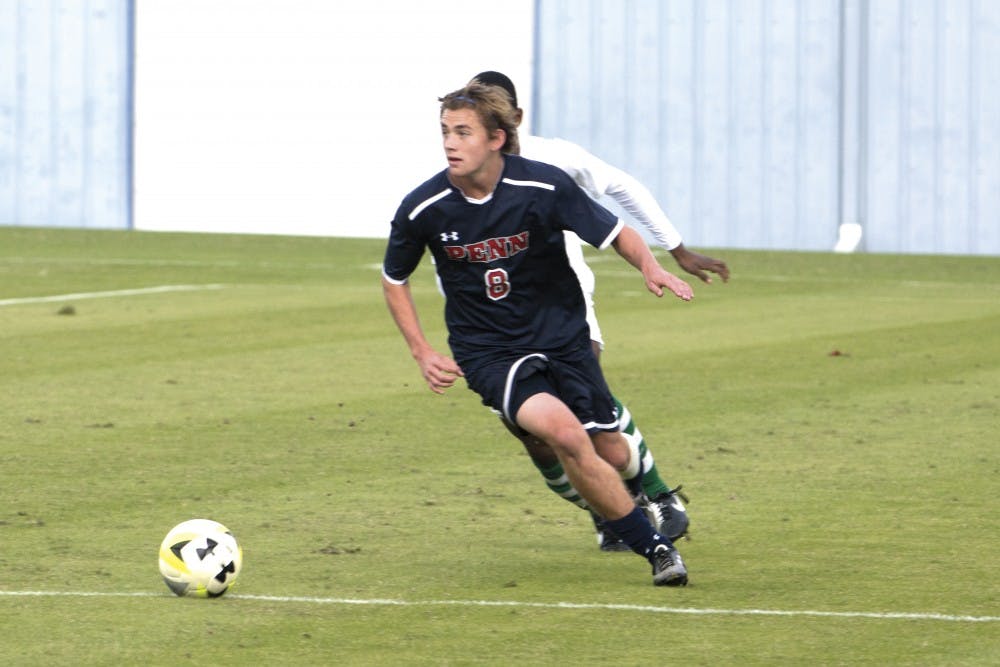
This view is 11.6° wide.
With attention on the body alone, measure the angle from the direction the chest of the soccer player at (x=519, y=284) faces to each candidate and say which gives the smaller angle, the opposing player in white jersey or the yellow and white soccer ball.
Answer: the yellow and white soccer ball

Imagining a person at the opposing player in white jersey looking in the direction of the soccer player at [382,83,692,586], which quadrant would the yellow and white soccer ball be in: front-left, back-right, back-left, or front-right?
front-right

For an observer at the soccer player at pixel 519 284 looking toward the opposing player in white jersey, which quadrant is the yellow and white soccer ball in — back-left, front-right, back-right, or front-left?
back-left

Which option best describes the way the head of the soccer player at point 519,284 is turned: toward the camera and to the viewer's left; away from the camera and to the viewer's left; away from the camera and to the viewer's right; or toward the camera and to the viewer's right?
toward the camera and to the viewer's left

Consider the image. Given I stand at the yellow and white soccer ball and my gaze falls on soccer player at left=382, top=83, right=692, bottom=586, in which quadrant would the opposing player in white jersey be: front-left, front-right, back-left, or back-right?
front-left

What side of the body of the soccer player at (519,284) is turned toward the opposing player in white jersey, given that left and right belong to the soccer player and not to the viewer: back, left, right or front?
back

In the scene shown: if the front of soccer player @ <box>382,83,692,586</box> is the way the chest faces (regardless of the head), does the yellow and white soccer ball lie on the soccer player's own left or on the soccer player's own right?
on the soccer player's own right

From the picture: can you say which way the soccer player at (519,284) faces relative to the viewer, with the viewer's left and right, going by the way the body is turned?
facing the viewer
